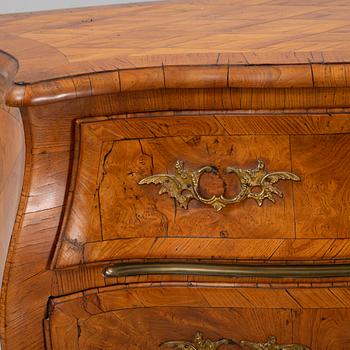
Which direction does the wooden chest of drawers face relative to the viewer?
toward the camera
